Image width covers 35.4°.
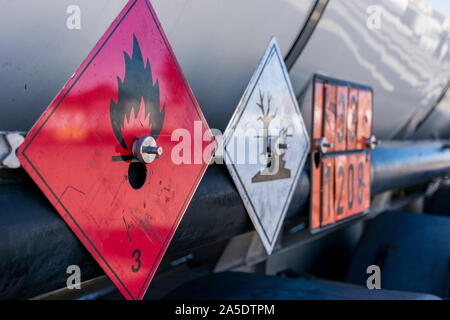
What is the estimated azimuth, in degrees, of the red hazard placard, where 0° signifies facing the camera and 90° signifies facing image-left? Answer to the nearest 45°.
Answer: approximately 315°

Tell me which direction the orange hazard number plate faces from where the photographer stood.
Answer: facing to the right of the viewer

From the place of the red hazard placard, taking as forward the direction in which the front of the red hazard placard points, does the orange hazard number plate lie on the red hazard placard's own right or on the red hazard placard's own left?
on the red hazard placard's own left

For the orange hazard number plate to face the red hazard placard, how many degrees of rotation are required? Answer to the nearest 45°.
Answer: approximately 90° to its right
